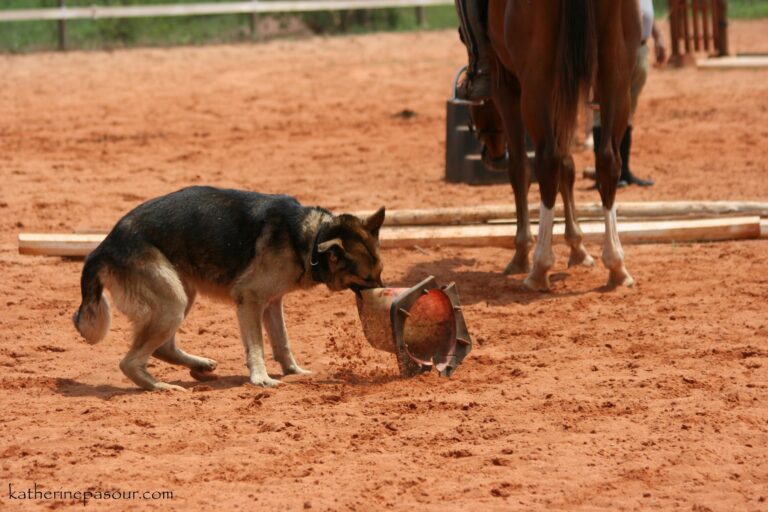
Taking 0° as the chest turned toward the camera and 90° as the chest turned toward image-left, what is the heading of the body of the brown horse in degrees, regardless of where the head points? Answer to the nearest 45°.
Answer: approximately 180°

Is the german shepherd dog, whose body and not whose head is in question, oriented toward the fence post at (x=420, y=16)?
no

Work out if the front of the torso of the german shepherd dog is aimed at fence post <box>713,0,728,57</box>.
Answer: no

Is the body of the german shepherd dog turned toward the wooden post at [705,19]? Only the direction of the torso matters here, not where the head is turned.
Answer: no

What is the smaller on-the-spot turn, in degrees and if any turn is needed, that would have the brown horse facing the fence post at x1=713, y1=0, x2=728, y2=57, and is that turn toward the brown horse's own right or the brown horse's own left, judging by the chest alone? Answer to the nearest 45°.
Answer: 0° — it already faces it

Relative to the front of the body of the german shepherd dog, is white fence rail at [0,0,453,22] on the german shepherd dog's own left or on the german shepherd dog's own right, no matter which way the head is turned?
on the german shepherd dog's own left

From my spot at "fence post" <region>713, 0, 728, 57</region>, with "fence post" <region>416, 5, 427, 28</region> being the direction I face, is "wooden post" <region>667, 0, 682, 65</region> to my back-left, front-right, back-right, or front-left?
back-left

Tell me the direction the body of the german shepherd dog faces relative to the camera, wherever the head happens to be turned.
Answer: to the viewer's right

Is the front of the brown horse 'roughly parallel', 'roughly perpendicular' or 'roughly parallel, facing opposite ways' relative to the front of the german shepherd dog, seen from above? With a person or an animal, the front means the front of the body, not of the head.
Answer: roughly perpendicular

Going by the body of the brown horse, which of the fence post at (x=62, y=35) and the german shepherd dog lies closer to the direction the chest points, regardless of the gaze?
the fence post

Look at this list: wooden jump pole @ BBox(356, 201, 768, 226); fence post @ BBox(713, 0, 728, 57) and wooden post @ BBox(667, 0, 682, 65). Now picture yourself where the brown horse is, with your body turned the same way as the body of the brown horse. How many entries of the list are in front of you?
3

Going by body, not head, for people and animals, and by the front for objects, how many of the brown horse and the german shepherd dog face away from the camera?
1

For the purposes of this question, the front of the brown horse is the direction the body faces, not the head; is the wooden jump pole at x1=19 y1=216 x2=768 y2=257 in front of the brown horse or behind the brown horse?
in front

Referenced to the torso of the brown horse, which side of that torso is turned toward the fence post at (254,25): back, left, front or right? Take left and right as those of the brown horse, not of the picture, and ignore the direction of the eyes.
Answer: front

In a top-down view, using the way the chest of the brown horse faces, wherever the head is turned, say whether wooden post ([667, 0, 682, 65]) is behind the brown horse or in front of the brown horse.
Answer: in front

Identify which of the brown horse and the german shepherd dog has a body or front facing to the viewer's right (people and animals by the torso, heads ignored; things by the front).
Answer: the german shepherd dog

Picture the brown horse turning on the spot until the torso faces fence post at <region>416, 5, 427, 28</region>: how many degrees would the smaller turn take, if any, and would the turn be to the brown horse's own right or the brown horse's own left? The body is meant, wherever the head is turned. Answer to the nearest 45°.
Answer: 0° — it already faces it
